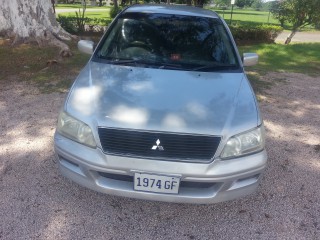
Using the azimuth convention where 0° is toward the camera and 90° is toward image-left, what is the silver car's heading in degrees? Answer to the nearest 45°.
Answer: approximately 0°

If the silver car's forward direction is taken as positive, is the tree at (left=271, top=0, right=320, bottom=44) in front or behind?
behind

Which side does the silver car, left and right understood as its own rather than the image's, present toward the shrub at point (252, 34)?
back

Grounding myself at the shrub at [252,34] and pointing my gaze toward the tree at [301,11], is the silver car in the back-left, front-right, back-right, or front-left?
back-right
